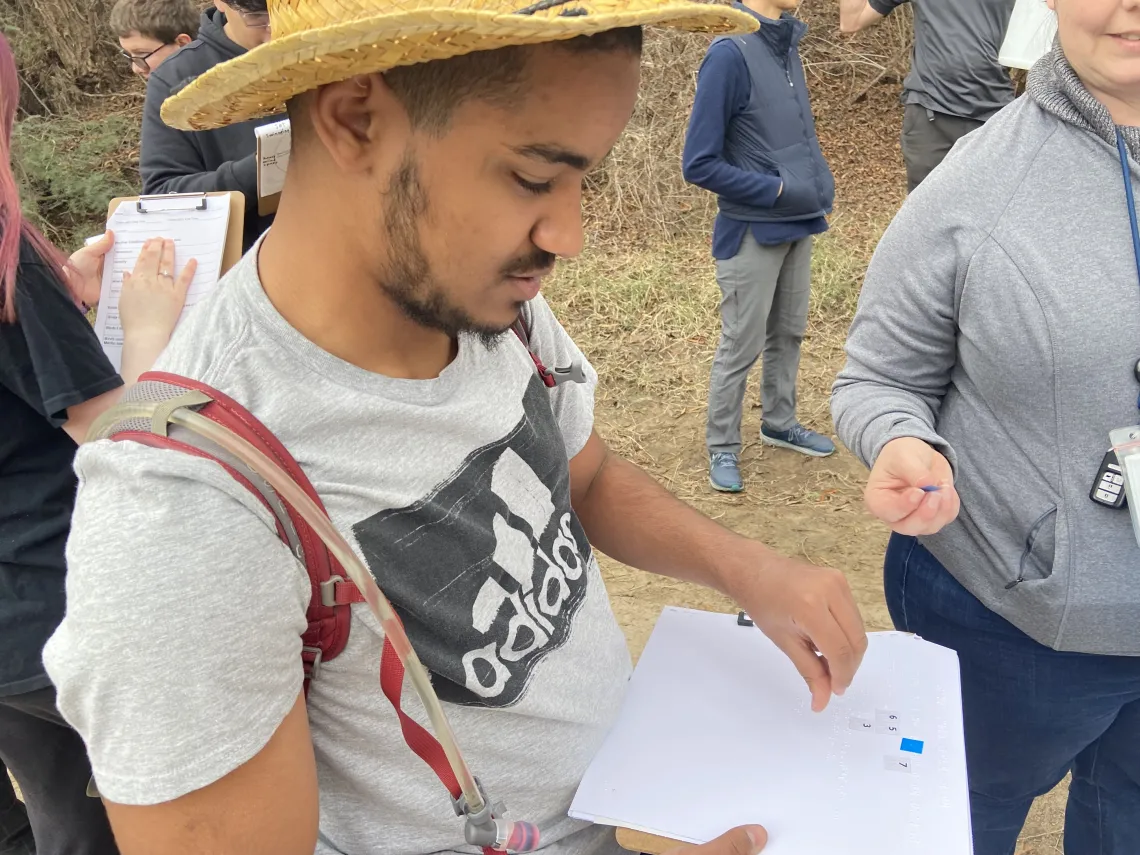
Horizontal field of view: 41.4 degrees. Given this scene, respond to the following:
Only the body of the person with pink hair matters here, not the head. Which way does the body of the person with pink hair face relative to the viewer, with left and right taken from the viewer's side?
facing away from the viewer and to the right of the viewer

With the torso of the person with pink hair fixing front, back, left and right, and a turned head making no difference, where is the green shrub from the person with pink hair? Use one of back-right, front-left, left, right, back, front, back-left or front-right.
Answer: front-left

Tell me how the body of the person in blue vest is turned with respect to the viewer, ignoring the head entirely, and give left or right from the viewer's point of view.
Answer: facing the viewer and to the right of the viewer

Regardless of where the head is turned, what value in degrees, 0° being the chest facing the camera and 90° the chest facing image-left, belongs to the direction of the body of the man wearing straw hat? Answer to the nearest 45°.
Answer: approximately 315°

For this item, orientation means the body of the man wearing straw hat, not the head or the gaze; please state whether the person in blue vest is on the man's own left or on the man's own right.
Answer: on the man's own left
